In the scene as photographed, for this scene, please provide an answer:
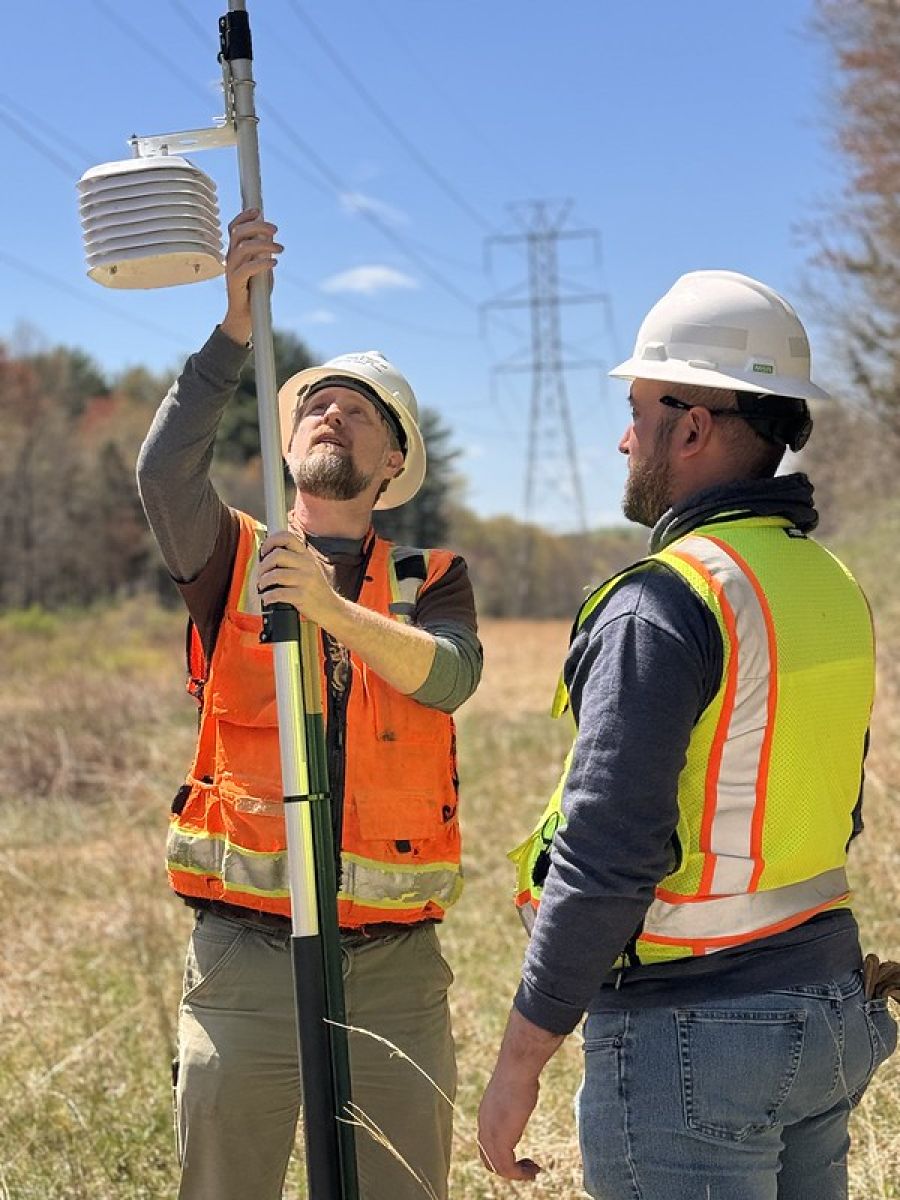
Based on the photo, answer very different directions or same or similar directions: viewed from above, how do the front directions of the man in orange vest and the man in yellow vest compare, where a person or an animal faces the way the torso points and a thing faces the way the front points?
very different directions

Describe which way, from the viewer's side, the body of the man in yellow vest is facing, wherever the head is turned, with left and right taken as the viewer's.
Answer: facing away from the viewer and to the left of the viewer

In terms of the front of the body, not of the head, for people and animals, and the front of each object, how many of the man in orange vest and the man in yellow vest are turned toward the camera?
1

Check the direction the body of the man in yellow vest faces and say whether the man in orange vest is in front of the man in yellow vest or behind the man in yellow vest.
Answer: in front

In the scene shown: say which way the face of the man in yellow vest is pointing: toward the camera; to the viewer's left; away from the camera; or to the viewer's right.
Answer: to the viewer's left

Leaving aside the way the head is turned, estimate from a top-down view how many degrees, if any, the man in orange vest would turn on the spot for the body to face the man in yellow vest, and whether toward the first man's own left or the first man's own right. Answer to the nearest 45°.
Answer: approximately 45° to the first man's own left

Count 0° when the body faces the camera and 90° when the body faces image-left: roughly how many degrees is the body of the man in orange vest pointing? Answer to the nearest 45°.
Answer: approximately 0°
